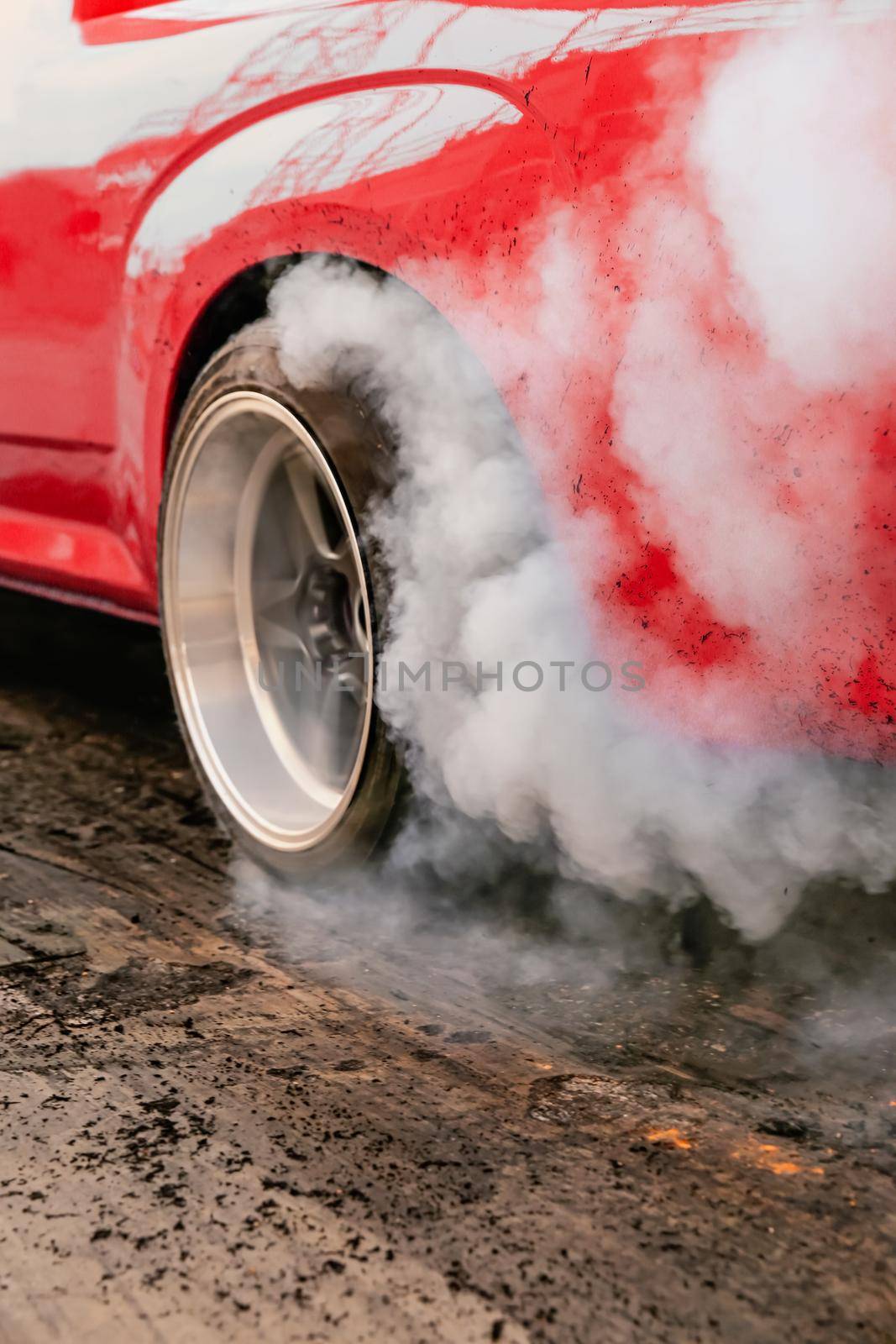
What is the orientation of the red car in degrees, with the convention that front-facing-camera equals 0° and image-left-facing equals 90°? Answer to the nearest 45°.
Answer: approximately 135°
